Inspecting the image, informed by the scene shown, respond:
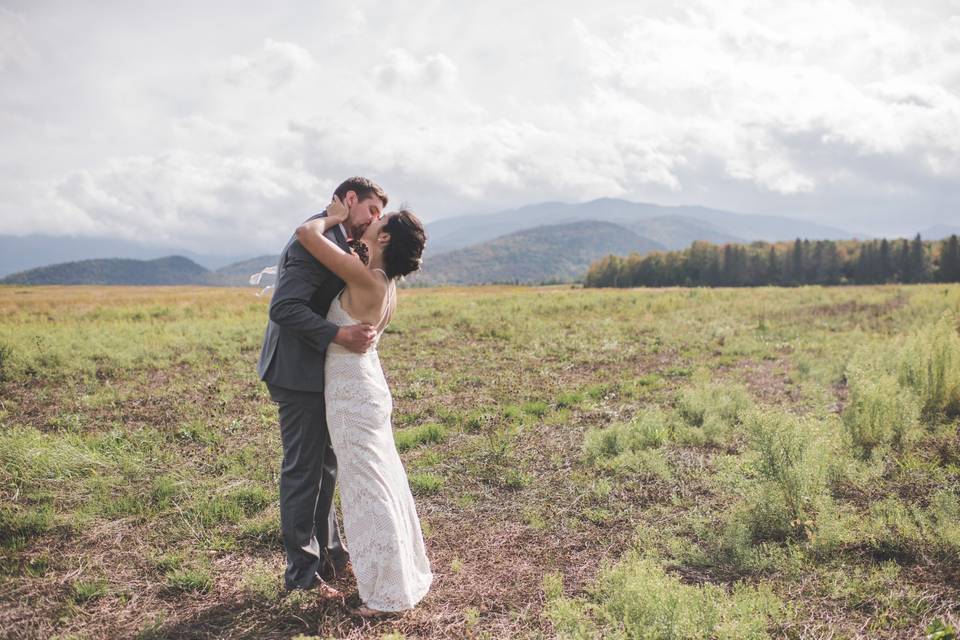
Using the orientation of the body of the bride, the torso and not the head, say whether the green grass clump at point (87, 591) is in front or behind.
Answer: in front

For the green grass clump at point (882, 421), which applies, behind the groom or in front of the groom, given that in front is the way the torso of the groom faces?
in front

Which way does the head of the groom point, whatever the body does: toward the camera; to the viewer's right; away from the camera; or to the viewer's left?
to the viewer's right

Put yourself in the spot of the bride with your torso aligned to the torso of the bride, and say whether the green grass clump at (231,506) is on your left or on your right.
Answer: on your right

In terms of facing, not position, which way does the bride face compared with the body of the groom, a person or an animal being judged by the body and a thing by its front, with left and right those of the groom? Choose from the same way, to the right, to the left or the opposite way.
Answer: the opposite way

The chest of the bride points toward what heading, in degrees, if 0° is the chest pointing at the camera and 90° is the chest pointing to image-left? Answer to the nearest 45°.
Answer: approximately 90°

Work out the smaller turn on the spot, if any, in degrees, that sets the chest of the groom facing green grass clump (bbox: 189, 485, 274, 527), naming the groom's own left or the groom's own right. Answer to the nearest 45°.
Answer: approximately 90° to the groom's own left

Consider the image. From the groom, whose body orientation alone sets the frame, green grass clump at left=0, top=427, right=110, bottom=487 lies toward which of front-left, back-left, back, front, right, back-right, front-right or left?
back-left

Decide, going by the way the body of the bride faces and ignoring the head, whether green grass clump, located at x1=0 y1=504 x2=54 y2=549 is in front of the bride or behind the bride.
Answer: in front

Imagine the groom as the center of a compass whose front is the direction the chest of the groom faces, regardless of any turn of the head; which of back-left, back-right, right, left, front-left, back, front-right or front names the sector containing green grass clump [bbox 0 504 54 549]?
back-left

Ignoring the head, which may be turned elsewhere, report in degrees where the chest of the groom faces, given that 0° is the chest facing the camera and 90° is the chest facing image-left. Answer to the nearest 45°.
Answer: approximately 270°
